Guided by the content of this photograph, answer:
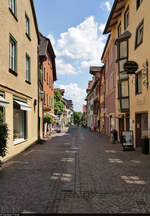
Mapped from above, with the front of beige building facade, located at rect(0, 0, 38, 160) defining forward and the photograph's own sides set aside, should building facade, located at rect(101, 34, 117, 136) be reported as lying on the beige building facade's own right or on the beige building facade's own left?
on the beige building facade's own left

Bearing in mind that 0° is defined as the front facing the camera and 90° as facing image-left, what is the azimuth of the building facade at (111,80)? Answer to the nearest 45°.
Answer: approximately 90°

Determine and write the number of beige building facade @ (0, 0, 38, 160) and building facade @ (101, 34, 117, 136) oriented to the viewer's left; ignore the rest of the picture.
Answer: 1

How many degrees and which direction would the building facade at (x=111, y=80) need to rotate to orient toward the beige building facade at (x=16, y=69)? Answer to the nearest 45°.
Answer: approximately 90° to its left

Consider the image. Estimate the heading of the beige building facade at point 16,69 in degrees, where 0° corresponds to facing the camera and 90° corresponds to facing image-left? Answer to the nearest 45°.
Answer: approximately 315°

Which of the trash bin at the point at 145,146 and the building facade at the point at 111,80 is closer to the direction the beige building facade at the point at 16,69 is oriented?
the trash bin

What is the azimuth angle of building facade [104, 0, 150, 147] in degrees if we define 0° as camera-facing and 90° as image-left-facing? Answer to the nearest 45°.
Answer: approximately 45°
